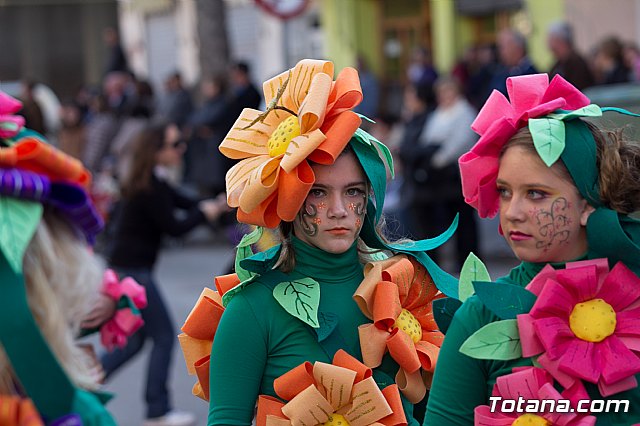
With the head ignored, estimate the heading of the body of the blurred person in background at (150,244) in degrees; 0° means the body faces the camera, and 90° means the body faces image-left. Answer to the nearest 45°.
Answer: approximately 270°

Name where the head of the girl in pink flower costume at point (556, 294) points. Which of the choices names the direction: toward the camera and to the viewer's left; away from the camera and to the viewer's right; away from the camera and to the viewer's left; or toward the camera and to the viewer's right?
toward the camera and to the viewer's left

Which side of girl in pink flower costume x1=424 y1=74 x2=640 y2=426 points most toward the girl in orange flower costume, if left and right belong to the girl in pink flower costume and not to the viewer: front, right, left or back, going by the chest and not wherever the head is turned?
right

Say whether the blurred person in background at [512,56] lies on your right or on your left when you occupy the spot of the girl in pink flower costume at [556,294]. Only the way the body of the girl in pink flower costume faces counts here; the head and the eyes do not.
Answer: on your right

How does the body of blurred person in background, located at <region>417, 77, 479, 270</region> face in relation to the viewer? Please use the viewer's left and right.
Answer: facing the viewer and to the left of the viewer

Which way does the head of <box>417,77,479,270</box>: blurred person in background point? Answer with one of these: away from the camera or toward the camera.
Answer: toward the camera

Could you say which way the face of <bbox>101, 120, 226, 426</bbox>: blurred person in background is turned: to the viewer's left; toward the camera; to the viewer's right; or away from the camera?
to the viewer's right

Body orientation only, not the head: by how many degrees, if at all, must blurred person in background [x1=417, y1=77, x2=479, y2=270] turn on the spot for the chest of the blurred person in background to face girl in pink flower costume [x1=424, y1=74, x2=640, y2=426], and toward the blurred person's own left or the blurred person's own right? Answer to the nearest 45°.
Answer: approximately 45° to the blurred person's own left

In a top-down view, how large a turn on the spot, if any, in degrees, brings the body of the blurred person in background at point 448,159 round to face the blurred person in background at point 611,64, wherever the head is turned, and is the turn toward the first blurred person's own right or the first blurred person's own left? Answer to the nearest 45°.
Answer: approximately 180°

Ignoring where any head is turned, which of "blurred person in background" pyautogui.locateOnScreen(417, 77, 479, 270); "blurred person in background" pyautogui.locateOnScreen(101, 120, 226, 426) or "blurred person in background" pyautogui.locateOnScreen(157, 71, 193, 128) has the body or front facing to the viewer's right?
"blurred person in background" pyautogui.locateOnScreen(101, 120, 226, 426)

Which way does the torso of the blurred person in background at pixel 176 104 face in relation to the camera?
toward the camera

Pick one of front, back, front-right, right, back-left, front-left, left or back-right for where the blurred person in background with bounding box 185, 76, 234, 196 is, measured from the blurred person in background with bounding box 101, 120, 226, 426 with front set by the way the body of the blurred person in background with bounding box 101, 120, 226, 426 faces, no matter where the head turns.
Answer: left

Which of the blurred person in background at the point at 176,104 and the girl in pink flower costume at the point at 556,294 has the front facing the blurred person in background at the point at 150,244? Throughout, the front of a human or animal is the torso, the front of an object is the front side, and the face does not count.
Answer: the blurred person in background at the point at 176,104
